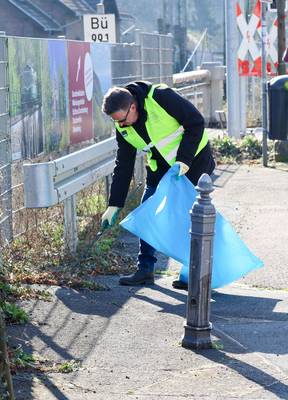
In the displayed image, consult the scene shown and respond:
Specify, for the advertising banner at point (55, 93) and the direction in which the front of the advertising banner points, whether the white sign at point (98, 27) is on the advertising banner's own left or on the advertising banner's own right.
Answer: on the advertising banner's own left

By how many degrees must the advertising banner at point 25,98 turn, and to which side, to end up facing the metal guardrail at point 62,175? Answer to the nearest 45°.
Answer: approximately 45° to its right

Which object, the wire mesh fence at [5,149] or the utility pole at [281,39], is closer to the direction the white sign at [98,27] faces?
the wire mesh fence

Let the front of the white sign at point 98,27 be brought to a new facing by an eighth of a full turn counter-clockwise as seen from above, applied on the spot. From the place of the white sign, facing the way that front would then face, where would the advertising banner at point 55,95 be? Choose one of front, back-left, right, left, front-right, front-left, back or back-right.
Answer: front-right

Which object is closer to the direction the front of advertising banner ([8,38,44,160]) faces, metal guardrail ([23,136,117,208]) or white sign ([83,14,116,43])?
the metal guardrail

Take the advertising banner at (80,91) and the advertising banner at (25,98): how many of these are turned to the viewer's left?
0

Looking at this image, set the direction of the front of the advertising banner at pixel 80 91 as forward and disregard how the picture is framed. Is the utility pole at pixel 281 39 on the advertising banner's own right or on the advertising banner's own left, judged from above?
on the advertising banner's own left

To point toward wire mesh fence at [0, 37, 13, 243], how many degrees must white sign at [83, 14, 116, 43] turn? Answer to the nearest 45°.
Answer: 0° — it already faces it

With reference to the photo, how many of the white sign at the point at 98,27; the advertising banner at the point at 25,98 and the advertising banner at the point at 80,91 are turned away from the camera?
0

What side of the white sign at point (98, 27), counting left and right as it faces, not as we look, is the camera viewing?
front

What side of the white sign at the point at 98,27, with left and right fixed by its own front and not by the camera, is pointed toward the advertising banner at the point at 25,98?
front

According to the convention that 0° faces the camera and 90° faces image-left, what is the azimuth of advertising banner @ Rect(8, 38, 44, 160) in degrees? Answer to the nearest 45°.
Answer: approximately 315°

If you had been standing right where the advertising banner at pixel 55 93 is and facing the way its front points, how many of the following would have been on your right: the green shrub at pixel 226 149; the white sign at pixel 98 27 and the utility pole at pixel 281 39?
0

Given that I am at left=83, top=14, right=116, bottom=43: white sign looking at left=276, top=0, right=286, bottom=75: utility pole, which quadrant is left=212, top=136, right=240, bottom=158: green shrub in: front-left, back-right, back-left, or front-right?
front-right
